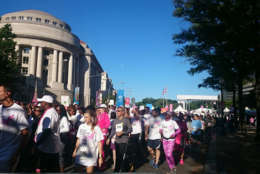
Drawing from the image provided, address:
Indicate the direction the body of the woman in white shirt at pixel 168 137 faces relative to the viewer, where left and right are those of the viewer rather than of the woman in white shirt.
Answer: facing the viewer

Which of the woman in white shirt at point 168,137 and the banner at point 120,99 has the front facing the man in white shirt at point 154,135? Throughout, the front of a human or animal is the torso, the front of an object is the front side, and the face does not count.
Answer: the banner

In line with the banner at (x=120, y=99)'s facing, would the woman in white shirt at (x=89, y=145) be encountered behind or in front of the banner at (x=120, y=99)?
in front

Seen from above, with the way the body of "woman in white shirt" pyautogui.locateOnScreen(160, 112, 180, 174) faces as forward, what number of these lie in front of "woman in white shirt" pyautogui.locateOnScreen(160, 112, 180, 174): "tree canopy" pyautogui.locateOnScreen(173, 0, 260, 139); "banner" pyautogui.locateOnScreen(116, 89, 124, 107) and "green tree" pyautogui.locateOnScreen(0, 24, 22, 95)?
0

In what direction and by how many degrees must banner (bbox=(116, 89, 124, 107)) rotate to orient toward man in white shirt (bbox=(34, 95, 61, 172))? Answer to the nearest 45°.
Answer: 0° — it already faces them

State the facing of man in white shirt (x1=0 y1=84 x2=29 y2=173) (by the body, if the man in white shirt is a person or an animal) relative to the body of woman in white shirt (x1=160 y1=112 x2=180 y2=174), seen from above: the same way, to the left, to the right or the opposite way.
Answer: the same way

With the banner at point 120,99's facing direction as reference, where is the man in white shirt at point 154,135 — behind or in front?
in front

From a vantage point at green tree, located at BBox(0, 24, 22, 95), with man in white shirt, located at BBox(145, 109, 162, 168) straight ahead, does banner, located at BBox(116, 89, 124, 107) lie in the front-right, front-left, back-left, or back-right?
front-left

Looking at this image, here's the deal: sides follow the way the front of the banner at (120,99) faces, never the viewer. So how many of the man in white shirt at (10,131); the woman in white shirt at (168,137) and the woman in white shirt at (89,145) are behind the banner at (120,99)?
0

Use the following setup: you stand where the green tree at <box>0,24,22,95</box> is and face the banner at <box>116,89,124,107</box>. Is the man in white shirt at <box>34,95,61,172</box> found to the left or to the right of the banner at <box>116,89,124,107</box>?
right

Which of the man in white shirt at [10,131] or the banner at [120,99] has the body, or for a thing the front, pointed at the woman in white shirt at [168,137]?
the banner

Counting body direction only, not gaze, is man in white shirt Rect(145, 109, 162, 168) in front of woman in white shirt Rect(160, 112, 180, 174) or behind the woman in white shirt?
behind

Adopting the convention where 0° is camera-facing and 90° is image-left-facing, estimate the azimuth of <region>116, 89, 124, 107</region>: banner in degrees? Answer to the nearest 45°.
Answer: approximately 0°
